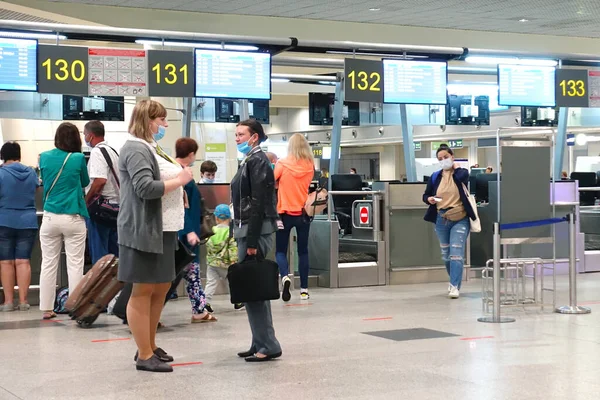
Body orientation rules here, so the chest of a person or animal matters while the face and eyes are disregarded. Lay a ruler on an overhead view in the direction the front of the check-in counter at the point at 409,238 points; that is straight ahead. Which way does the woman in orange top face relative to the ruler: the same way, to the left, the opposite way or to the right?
the opposite way

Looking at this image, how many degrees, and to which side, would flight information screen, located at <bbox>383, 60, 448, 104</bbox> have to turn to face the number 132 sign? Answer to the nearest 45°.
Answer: approximately 45° to its right

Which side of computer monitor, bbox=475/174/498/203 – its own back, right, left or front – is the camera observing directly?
back

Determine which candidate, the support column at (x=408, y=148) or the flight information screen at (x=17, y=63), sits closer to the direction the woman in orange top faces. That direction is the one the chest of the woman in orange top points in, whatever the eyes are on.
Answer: the support column

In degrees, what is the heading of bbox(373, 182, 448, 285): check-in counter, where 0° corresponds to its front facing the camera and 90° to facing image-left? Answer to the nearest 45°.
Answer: approximately 0°

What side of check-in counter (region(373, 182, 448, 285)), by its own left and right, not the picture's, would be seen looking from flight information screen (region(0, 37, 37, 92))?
right

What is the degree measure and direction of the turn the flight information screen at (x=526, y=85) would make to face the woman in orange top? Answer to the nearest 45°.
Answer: approximately 45° to its right

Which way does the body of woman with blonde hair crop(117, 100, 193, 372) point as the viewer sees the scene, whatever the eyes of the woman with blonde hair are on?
to the viewer's right

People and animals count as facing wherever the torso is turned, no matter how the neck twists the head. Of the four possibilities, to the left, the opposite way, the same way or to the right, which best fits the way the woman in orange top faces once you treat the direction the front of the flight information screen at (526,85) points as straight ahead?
the opposite way

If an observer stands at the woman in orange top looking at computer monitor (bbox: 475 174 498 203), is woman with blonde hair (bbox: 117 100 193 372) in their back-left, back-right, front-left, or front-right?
back-right

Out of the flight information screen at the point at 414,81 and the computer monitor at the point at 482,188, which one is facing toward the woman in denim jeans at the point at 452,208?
the flight information screen

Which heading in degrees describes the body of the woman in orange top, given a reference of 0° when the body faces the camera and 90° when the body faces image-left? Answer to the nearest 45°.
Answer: approximately 180°

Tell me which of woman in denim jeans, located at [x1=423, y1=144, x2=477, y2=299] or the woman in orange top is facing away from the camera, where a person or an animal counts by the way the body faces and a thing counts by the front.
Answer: the woman in orange top

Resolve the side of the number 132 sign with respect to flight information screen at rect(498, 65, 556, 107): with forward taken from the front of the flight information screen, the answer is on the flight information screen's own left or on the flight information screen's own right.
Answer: on the flight information screen's own right
